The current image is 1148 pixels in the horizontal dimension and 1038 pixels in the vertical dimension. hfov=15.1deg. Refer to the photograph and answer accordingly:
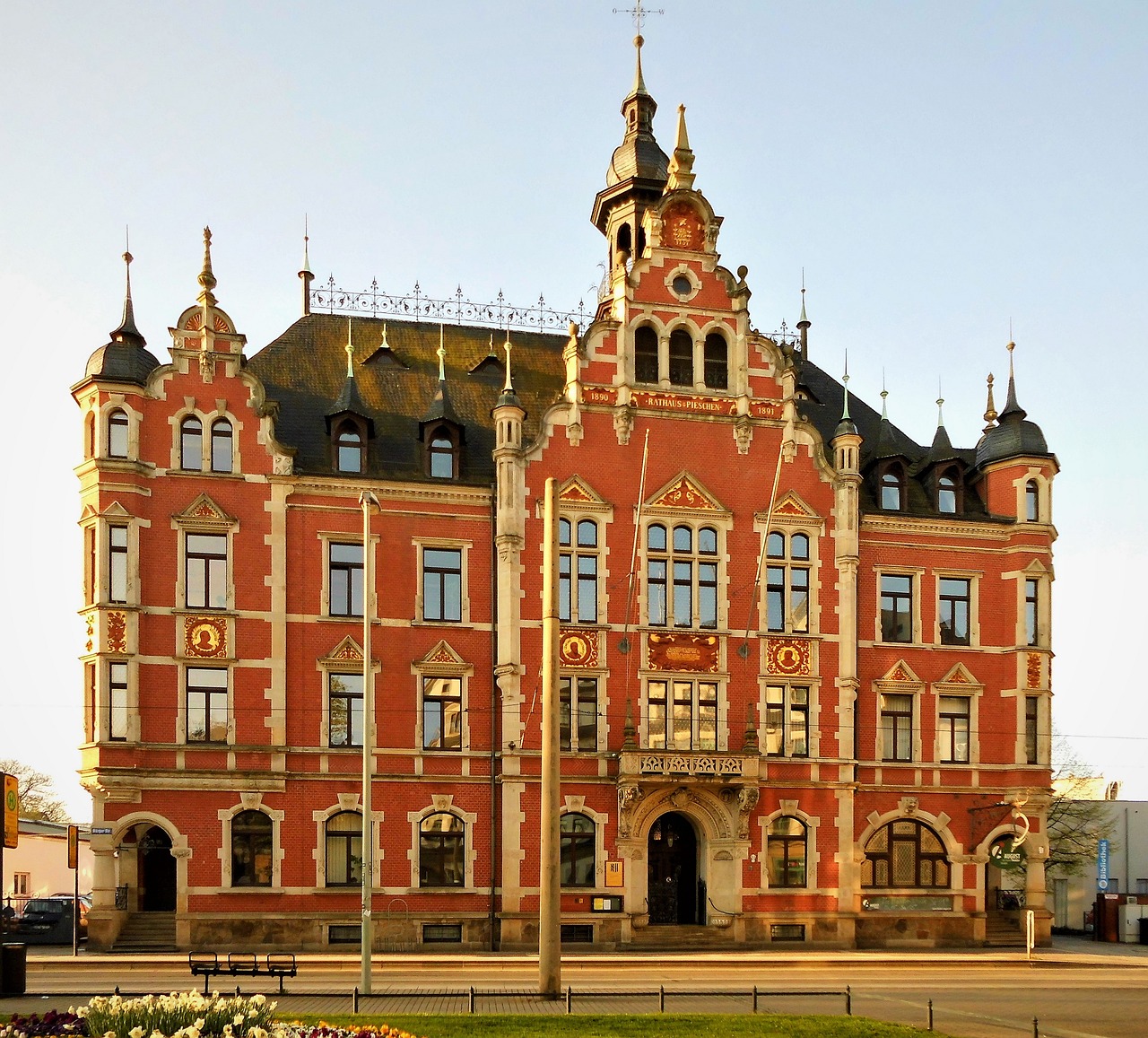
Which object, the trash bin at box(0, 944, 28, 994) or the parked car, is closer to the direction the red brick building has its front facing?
the trash bin

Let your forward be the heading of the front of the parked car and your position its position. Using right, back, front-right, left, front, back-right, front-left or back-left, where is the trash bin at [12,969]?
front-left

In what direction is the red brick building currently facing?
toward the camera

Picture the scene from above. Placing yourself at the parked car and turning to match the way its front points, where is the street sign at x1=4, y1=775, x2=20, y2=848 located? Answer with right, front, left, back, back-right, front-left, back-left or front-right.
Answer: front-left

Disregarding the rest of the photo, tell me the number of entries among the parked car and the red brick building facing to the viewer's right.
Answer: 0

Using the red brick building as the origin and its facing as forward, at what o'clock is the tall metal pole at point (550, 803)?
The tall metal pole is roughly at 12 o'clock from the red brick building.

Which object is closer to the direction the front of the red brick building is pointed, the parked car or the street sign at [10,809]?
the street sign

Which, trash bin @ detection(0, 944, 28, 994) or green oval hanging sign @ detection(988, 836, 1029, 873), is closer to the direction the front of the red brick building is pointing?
the trash bin

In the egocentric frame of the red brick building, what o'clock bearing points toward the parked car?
The parked car is roughly at 3 o'clock from the red brick building.

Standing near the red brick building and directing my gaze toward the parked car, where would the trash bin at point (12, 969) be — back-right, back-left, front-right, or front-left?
front-left

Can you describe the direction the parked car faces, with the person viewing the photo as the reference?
facing the viewer and to the left of the viewer

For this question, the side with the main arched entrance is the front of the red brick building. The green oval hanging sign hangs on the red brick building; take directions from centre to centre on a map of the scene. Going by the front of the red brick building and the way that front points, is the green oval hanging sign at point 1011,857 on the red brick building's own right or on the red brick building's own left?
on the red brick building's own left
